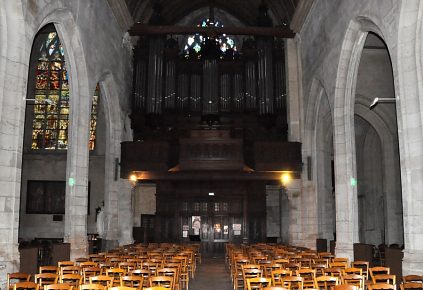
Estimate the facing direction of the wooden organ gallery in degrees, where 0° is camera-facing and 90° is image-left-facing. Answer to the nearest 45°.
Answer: approximately 0°

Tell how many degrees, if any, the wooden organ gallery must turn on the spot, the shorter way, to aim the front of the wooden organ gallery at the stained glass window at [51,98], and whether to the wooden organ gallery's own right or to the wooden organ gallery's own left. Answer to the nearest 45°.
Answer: approximately 90° to the wooden organ gallery's own right

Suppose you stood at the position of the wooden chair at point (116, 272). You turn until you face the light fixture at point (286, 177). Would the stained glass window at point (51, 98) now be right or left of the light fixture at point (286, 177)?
left

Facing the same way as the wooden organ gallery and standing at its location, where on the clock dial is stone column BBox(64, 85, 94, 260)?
The stone column is roughly at 1 o'clock from the wooden organ gallery.

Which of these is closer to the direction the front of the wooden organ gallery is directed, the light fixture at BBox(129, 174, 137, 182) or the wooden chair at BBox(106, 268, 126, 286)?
the wooden chair

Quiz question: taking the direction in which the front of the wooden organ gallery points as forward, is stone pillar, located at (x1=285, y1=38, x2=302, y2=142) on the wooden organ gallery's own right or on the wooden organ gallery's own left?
on the wooden organ gallery's own left

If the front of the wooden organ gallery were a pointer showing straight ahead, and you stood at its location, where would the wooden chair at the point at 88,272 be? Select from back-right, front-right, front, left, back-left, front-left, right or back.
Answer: front

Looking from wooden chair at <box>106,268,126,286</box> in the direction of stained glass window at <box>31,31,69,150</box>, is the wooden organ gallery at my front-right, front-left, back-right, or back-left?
front-right
